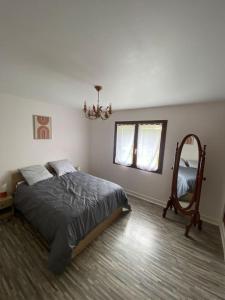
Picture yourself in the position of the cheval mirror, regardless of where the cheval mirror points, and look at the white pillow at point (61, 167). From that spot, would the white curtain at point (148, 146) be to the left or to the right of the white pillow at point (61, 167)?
right

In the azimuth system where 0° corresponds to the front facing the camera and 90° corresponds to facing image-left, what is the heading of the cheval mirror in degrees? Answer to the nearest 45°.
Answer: approximately 45°

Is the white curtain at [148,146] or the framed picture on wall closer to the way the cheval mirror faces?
the framed picture on wall

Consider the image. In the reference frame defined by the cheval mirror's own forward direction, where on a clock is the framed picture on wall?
The framed picture on wall is roughly at 1 o'clock from the cheval mirror.

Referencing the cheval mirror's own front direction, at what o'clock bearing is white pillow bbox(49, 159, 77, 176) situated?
The white pillow is roughly at 1 o'clock from the cheval mirror.

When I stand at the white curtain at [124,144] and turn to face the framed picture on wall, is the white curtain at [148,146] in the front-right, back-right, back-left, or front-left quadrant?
back-left

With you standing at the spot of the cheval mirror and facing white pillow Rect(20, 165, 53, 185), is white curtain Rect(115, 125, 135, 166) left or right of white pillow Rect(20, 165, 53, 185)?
right

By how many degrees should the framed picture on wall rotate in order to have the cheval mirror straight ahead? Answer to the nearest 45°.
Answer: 0° — it already faces it

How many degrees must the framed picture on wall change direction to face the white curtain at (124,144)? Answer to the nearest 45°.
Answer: approximately 45° to its left
